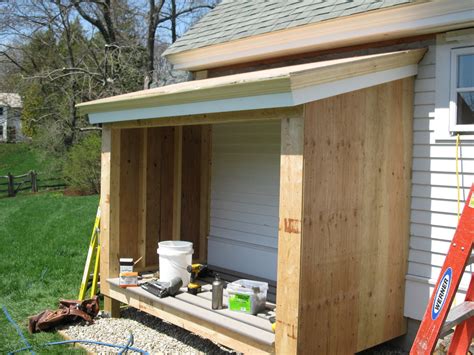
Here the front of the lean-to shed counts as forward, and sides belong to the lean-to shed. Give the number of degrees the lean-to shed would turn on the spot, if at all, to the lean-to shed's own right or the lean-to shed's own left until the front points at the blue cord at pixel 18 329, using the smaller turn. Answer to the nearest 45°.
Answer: approximately 45° to the lean-to shed's own right

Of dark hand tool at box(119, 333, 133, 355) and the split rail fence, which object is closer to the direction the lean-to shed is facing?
the dark hand tool

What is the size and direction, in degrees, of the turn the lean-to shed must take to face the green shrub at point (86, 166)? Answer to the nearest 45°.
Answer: approximately 90° to its right

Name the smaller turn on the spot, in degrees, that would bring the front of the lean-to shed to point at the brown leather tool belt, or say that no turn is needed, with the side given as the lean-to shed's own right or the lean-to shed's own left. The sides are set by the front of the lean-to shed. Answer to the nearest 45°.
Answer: approximately 90° to the lean-to shed's own right

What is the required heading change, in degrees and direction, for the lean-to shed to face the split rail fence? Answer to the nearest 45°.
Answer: approximately 90° to its right

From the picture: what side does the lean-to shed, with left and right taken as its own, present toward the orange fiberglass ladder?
left

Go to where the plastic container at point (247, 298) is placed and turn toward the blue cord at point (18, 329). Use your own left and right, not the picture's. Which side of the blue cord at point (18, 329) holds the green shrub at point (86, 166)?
right

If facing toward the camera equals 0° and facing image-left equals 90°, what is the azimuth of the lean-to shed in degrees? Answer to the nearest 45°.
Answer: approximately 45°

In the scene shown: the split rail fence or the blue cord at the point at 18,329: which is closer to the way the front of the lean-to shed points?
the blue cord
